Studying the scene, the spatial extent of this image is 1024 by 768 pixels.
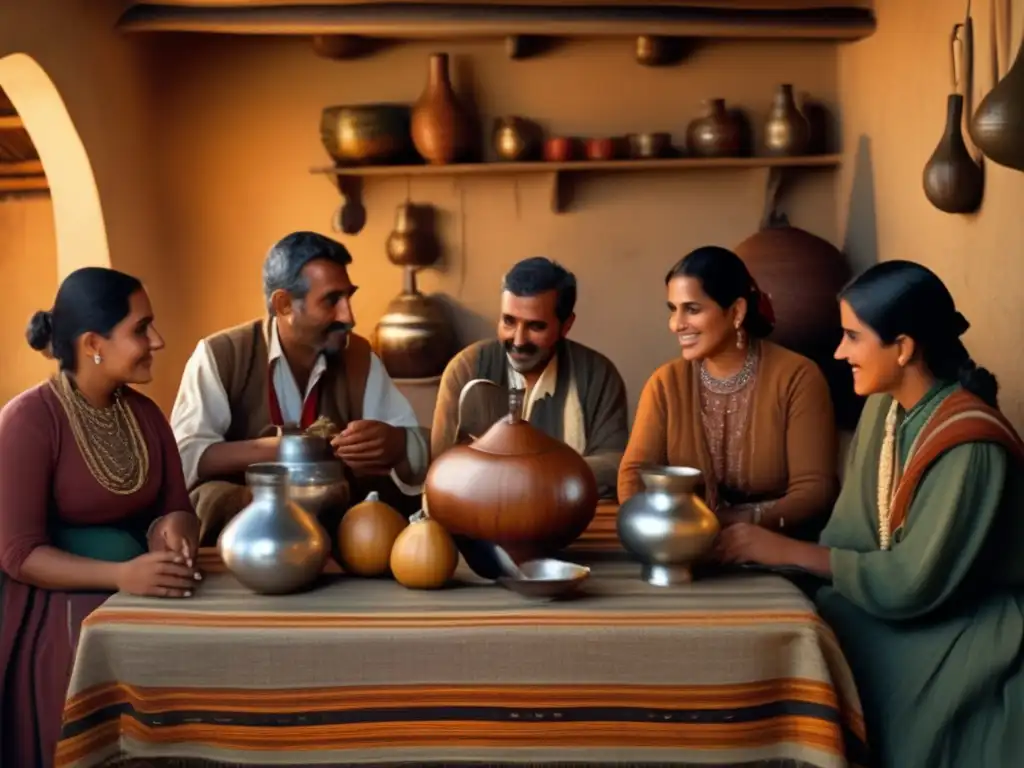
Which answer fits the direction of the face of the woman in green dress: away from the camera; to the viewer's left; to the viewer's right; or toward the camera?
to the viewer's left

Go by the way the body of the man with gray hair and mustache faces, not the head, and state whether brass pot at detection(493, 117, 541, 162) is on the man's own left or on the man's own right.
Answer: on the man's own left

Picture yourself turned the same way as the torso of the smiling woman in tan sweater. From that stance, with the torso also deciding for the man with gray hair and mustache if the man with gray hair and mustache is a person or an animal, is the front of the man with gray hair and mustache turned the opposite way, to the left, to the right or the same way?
to the left

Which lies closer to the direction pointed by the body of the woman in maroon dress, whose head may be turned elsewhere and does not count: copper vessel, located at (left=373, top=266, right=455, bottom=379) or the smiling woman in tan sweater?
the smiling woman in tan sweater

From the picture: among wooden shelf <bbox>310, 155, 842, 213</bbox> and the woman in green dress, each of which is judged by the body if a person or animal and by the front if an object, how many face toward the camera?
1

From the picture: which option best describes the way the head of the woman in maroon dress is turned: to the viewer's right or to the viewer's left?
to the viewer's right

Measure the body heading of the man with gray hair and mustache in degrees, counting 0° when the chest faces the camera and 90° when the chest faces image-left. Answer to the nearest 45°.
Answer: approximately 315°

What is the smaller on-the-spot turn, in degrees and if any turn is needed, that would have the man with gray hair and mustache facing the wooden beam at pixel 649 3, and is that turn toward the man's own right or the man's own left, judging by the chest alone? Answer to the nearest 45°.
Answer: approximately 90° to the man's own left

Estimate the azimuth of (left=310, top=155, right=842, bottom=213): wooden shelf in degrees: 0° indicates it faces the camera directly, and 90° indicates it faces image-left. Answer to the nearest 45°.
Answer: approximately 0°

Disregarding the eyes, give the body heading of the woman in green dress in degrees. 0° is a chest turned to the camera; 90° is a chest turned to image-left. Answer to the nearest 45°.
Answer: approximately 90°

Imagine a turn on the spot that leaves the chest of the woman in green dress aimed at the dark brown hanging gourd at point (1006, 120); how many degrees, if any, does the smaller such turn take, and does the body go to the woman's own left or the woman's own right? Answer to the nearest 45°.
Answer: approximately 90° to the woman's own right
